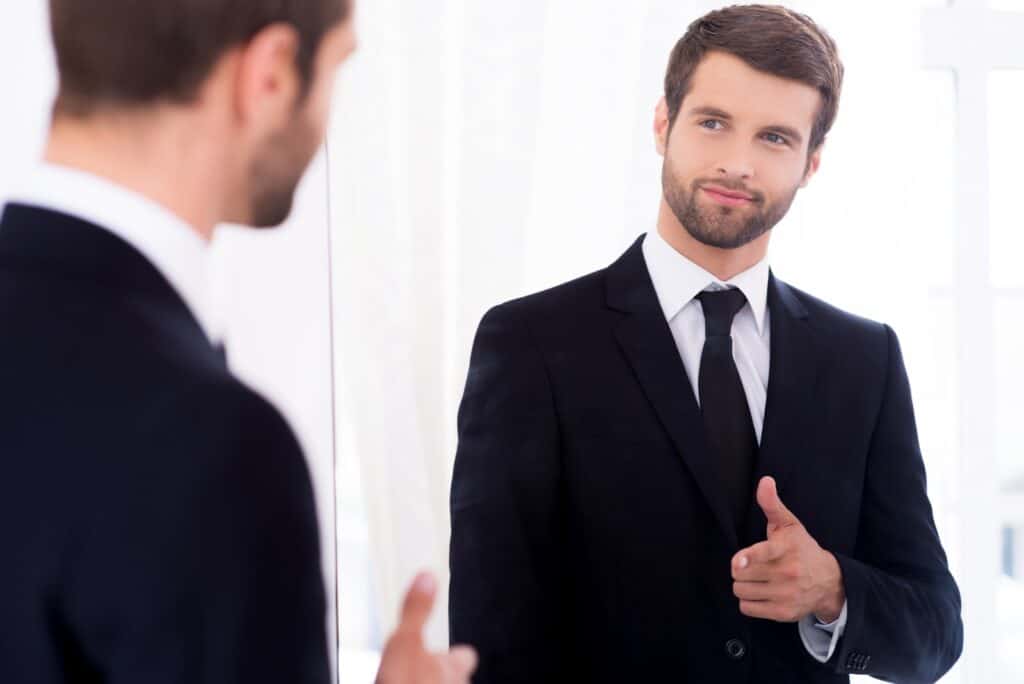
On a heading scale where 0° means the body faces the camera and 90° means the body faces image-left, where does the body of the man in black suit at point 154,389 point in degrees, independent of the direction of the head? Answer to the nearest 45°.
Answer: approximately 225°

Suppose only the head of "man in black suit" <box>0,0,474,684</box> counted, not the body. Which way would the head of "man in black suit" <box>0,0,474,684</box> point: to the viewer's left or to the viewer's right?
to the viewer's right
